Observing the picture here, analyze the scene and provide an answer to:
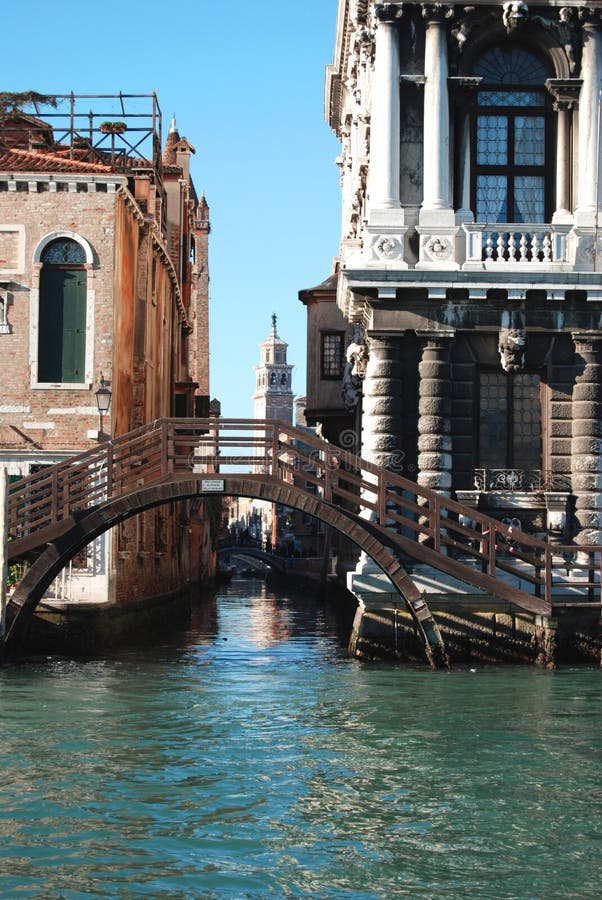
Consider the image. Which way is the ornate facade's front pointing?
toward the camera

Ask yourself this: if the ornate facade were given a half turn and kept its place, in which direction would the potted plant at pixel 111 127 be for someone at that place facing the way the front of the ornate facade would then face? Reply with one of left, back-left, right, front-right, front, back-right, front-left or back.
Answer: front-left

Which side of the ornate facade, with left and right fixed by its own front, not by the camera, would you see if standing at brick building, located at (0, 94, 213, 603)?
right

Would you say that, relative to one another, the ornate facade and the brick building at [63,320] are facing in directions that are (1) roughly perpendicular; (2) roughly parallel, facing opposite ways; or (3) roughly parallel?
roughly parallel

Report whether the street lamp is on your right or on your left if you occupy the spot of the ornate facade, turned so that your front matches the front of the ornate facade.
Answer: on your right

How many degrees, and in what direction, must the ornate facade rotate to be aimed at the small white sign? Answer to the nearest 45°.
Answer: approximately 90° to its right

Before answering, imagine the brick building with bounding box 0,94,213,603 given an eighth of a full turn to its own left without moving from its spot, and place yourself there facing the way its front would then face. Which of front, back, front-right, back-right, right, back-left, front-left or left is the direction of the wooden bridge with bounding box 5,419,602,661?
front

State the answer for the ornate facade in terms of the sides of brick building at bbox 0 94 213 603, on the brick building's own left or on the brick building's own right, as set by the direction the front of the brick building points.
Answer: on the brick building's own left

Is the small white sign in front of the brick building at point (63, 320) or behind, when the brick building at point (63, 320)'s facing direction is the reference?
in front

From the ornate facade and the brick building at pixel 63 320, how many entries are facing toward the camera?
2
